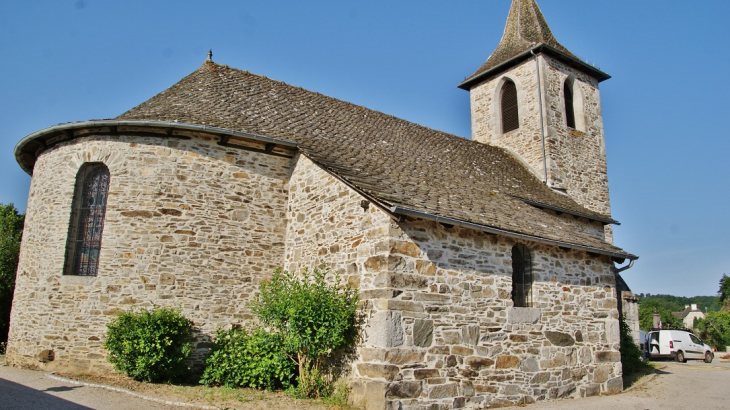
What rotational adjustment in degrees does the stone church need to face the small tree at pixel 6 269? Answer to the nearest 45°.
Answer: approximately 90° to its left

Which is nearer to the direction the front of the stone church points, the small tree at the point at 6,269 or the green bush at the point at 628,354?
the green bush

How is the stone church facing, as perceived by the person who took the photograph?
facing away from the viewer and to the right of the viewer

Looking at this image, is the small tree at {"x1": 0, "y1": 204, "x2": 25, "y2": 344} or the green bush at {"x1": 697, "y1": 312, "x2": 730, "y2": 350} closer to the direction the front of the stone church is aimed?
the green bush

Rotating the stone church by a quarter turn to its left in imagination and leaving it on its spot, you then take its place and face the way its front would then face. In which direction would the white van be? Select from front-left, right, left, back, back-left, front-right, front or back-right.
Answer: right

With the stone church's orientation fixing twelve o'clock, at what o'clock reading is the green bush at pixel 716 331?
The green bush is roughly at 12 o'clock from the stone church.

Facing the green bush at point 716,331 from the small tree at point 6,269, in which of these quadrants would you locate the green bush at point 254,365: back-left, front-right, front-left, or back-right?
front-right

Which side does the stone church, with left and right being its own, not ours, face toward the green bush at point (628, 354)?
front
